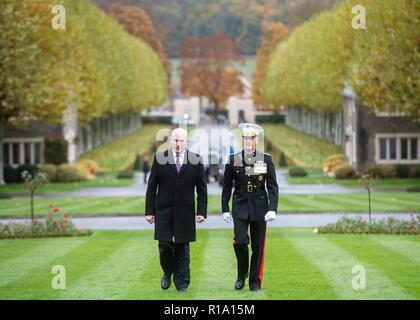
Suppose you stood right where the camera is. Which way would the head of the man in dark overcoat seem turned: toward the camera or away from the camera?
toward the camera

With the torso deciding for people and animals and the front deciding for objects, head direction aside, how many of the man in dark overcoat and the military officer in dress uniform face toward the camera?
2

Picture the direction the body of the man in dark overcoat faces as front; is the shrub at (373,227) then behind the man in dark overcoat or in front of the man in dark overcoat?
behind

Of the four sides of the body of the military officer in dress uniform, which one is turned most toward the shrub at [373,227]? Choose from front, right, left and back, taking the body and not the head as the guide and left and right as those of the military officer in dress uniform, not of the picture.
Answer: back

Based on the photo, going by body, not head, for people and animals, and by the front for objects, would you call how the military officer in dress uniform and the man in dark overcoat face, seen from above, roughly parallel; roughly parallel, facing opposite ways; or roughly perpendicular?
roughly parallel

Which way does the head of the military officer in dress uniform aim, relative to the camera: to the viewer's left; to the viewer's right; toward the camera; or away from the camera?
toward the camera

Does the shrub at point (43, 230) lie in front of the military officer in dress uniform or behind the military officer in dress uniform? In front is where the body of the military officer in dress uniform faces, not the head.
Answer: behind

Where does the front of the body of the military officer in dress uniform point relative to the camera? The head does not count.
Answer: toward the camera

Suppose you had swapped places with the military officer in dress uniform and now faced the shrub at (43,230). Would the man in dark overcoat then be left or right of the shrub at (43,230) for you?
left

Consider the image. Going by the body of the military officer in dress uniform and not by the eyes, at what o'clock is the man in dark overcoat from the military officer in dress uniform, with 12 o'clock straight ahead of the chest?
The man in dark overcoat is roughly at 3 o'clock from the military officer in dress uniform.
